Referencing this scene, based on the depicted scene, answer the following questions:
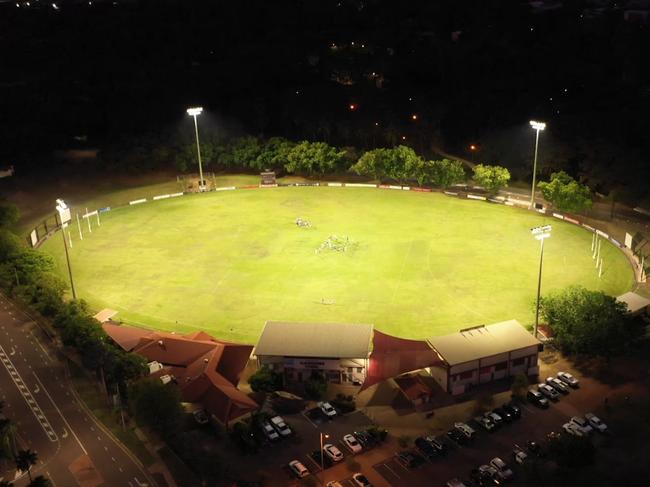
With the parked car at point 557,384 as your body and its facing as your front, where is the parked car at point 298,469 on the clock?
the parked car at point 298,469 is roughly at 9 o'clock from the parked car at point 557,384.

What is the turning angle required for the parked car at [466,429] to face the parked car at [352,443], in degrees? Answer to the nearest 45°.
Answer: approximately 45° to its left

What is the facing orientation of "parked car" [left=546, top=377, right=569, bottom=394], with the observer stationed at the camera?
facing away from the viewer and to the left of the viewer

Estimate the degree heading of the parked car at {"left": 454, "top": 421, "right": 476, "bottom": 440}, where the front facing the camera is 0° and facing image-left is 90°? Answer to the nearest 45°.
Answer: approximately 135°

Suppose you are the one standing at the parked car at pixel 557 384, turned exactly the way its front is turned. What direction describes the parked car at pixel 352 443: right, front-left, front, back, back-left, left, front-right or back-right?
left

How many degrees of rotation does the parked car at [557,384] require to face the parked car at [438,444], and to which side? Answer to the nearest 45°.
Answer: approximately 90° to its left

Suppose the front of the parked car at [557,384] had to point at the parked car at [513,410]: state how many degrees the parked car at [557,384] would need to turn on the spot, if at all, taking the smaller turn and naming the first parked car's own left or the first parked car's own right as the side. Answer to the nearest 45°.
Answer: approximately 90° to the first parked car's own left

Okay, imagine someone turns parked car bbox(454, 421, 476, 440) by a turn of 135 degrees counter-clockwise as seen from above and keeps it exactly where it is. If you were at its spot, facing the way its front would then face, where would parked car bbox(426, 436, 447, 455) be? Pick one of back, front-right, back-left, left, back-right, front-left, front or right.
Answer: front-right

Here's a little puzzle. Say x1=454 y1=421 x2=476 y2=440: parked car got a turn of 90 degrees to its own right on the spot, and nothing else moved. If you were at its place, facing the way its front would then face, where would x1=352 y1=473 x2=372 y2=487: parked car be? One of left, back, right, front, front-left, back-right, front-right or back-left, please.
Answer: back

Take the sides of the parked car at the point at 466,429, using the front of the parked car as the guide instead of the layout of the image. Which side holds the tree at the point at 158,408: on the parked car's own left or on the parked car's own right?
on the parked car's own left

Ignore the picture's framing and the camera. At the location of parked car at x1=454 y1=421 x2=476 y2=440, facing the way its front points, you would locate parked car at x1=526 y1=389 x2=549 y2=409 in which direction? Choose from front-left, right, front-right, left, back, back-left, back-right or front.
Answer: right

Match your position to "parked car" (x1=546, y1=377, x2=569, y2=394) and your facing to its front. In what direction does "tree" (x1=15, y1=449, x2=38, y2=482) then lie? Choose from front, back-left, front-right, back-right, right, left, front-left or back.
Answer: left

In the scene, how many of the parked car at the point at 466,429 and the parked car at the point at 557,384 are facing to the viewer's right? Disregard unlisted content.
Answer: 0
